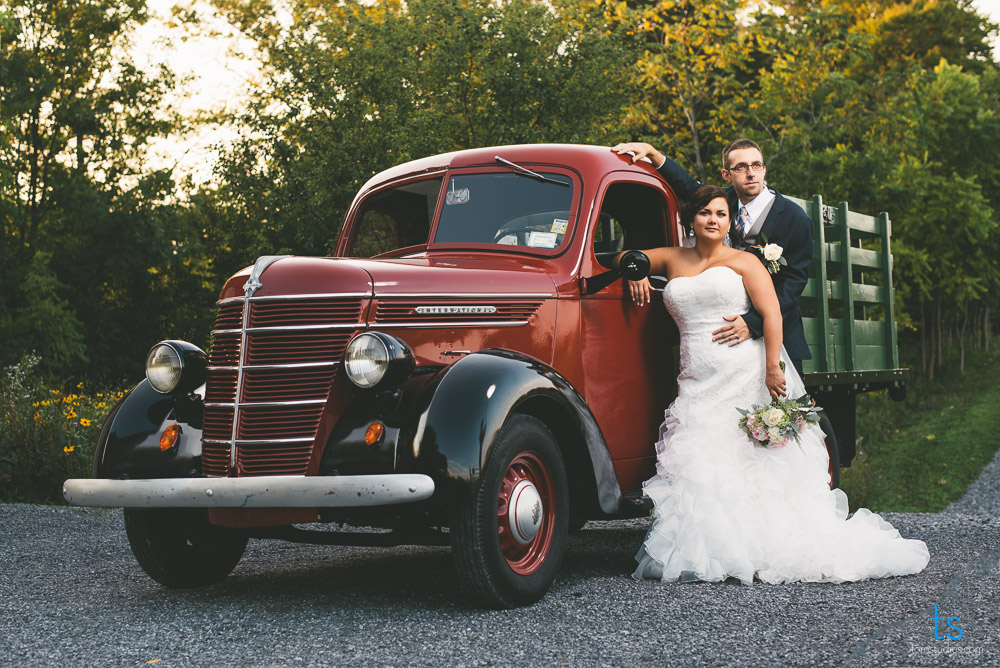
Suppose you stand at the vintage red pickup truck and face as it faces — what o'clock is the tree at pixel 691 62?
The tree is roughly at 5 o'clock from the vintage red pickup truck.

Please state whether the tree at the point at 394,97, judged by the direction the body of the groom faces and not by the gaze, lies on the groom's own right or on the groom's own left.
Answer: on the groom's own right

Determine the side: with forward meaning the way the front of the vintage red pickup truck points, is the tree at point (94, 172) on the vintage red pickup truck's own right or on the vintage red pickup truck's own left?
on the vintage red pickup truck's own right

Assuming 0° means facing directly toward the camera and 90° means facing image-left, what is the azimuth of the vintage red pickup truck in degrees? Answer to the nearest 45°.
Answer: approximately 45°

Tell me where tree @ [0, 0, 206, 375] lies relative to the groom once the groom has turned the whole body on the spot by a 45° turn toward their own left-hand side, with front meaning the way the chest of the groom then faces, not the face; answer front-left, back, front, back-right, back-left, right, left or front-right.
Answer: back-right

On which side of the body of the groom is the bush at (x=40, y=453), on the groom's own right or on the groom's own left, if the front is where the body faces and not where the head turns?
on the groom's own right
